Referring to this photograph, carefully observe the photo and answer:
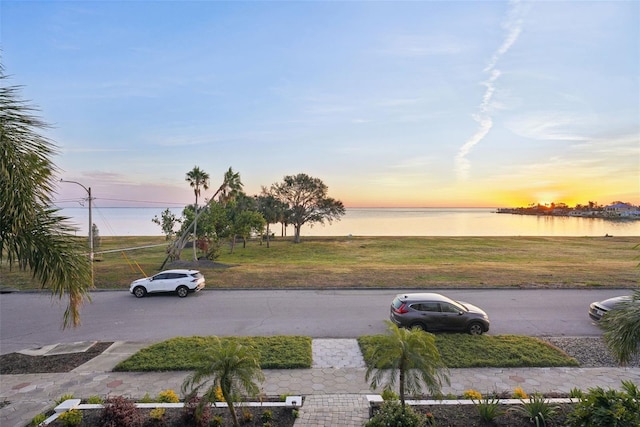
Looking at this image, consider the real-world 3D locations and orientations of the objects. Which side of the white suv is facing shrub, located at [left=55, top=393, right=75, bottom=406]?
left

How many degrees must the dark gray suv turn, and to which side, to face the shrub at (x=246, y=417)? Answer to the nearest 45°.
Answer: approximately 135° to its right

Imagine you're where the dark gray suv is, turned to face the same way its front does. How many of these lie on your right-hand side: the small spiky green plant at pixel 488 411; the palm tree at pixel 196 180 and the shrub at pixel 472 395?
2

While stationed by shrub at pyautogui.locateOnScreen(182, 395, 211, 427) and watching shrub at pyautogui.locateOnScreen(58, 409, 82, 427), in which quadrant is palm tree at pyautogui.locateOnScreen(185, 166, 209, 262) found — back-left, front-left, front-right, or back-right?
front-right

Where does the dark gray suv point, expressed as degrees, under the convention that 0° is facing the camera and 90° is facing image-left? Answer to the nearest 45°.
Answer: approximately 270°

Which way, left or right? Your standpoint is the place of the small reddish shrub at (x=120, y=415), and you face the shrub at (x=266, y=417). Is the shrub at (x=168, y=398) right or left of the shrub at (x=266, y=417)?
left

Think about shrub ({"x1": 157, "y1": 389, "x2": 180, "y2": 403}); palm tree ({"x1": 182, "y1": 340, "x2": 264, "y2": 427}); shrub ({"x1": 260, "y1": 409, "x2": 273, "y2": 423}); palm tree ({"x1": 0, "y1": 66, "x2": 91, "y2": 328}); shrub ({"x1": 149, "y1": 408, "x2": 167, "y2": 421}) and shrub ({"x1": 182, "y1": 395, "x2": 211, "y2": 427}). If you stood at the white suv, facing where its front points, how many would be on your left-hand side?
6

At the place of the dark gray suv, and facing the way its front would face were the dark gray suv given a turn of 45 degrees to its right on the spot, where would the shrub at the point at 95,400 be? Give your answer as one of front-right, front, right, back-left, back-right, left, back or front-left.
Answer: right

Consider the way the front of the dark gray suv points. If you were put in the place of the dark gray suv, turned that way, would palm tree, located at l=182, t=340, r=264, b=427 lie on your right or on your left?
on your right

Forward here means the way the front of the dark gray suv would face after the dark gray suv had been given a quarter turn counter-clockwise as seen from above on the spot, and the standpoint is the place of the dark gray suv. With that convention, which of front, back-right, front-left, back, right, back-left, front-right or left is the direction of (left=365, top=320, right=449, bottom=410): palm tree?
back

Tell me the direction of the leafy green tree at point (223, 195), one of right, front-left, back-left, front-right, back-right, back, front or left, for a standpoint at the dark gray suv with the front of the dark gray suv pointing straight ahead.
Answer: back-left

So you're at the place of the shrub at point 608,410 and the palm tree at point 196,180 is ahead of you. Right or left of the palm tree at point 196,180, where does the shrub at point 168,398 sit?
left

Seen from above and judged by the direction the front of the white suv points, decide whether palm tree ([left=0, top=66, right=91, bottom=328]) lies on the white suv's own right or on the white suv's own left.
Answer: on the white suv's own left

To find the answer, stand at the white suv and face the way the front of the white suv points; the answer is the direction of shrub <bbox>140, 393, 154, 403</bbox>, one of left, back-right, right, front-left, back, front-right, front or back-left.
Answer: left
